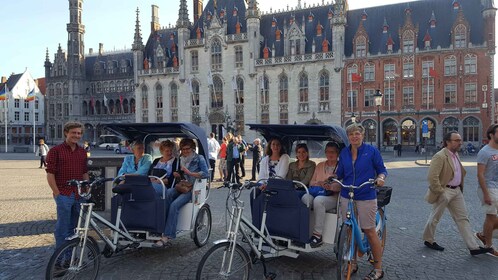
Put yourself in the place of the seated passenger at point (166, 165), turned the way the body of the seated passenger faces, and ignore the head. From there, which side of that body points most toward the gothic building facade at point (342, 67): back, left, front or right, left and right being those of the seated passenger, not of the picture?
back

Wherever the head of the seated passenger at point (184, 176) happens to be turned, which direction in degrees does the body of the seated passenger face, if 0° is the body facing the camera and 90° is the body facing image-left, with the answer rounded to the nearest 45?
approximately 45°

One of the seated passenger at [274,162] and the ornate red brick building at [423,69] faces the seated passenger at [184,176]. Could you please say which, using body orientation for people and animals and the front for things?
the ornate red brick building

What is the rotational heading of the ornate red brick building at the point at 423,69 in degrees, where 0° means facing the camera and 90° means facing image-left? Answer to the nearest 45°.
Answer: approximately 0°

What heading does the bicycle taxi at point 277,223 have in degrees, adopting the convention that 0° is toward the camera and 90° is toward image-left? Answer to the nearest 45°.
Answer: approximately 45°

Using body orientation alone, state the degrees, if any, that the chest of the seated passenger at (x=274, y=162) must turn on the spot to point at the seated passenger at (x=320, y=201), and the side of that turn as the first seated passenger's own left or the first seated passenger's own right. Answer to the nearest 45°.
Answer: approximately 45° to the first seated passenger's own left

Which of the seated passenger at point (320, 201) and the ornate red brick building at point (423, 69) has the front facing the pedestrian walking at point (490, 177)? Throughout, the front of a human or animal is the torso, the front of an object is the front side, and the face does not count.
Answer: the ornate red brick building

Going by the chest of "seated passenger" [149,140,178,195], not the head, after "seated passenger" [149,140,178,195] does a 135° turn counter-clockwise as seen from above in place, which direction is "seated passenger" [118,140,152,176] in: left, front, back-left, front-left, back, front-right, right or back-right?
back

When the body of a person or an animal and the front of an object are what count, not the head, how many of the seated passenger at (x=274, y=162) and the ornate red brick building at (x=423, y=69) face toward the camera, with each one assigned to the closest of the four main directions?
2

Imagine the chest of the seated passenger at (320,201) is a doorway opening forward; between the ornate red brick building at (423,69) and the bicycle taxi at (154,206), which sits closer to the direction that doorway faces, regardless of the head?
the bicycle taxi

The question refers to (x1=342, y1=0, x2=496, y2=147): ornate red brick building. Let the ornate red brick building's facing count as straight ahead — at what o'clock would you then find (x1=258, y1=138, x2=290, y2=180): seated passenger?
The seated passenger is roughly at 12 o'clock from the ornate red brick building.

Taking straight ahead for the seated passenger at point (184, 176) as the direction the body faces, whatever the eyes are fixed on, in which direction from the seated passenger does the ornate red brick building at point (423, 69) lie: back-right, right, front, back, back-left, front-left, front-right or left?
back

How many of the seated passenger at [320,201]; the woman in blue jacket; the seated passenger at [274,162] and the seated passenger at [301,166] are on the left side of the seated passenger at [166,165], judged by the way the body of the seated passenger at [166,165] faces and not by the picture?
4

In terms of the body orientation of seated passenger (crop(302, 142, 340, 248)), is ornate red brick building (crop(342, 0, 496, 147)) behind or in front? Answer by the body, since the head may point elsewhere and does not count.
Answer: behind

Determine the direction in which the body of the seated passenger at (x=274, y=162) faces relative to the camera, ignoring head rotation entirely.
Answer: toward the camera

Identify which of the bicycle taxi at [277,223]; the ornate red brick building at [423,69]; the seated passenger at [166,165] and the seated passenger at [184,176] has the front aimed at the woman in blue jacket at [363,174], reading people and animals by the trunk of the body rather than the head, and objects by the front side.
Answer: the ornate red brick building

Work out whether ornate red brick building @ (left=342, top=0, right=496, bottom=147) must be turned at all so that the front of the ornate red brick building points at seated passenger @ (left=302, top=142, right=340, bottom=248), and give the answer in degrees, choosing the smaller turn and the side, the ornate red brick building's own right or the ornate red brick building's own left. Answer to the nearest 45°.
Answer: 0° — it already faces them
